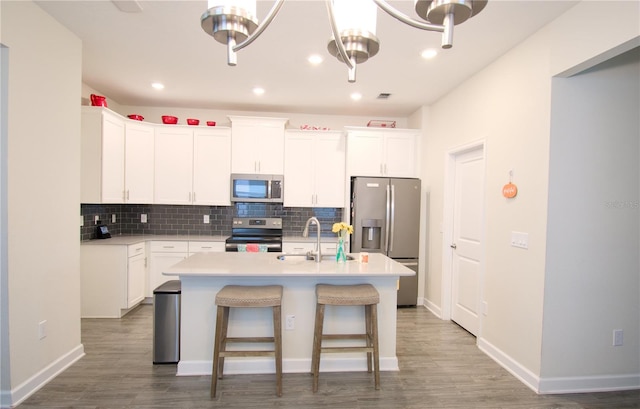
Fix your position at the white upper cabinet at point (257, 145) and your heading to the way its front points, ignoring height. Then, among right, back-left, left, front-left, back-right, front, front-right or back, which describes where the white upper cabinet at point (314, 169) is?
left

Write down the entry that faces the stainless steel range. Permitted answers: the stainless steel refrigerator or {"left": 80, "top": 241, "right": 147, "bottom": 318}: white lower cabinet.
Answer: the white lower cabinet

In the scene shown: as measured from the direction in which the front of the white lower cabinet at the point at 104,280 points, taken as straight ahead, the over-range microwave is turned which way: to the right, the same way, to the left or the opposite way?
to the right

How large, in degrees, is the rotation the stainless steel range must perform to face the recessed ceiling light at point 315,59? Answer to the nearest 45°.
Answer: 0° — it already faces it

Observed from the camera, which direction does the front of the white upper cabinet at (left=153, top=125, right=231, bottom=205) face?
facing the viewer

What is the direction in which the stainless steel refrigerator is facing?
toward the camera

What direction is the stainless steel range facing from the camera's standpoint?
toward the camera

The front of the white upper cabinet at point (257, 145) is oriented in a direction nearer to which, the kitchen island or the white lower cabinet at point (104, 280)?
the kitchen island

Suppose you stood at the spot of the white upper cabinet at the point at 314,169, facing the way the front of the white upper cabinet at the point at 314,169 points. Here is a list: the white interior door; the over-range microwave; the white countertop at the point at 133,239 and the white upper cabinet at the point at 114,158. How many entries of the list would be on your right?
3

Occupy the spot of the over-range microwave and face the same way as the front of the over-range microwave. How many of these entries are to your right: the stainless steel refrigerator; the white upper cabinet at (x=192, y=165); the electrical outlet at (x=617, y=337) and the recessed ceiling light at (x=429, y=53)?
1

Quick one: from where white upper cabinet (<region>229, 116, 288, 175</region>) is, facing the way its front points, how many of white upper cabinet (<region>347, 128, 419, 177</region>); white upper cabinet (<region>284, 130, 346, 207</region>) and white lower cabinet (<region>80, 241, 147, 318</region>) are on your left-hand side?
2

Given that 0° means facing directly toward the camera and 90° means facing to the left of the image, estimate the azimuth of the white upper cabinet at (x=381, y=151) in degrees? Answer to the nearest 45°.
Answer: approximately 0°

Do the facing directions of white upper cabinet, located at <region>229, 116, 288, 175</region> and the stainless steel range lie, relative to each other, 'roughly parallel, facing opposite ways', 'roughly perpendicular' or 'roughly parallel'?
roughly parallel

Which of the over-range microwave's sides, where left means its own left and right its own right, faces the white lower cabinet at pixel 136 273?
right

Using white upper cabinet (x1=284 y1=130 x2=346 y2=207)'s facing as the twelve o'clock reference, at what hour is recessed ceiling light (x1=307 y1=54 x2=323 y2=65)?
The recessed ceiling light is roughly at 12 o'clock from the white upper cabinet.
